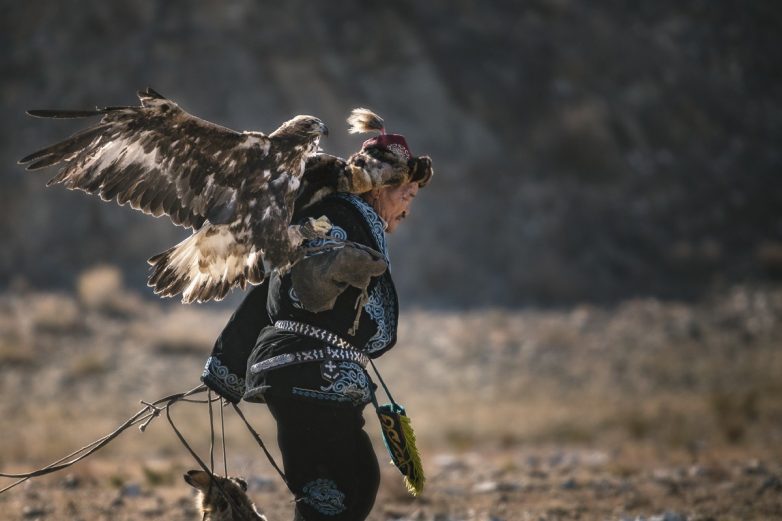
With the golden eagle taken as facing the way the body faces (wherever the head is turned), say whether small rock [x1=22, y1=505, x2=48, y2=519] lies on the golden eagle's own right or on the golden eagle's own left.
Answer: on the golden eagle's own left

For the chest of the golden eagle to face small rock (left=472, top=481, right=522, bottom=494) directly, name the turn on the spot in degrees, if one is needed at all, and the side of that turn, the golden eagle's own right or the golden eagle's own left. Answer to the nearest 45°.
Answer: approximately 45° to the golden eagle's own left

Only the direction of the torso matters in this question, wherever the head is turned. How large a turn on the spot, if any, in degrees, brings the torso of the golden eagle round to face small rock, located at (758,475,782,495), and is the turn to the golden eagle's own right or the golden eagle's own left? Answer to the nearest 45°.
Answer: approximately 45° to the golden eagle's own left

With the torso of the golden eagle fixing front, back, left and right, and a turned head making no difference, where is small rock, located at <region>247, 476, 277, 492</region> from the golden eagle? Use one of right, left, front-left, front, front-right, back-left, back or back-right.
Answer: left

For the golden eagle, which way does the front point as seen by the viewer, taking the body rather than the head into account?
to the viewer's right

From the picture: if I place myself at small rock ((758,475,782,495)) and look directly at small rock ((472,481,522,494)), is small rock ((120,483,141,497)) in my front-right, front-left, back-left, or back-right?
front-left

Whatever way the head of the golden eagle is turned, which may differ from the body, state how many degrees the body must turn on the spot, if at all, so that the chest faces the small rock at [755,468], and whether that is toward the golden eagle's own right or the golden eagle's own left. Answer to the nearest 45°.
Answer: approximately 45° to the golden eagle's own left

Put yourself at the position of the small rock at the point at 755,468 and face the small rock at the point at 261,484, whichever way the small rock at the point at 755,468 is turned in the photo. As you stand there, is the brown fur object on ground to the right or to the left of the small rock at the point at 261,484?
left

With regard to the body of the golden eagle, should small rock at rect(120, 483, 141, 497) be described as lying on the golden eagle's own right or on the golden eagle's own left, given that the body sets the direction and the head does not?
on the golden eagle's own left

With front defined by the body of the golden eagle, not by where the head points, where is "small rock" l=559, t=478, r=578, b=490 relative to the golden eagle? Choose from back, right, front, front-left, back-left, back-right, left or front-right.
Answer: front-left
